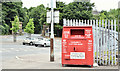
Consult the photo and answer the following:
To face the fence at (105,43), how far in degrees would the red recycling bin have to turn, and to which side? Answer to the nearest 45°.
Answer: approximately 135° to its left

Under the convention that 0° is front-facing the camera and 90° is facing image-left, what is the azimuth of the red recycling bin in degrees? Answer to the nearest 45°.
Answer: approximately 0°
